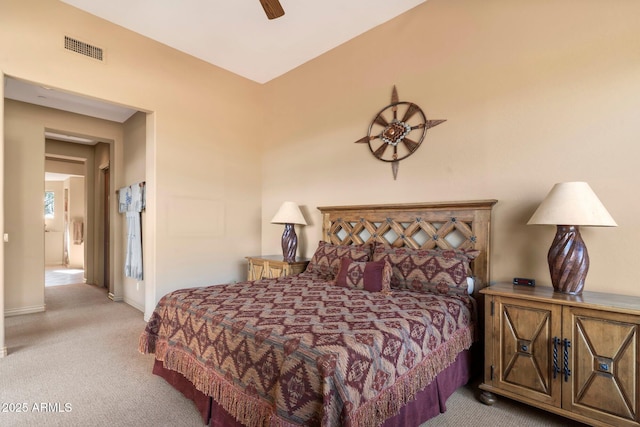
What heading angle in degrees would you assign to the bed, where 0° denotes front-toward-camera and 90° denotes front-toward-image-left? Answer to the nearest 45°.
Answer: approximately 45°

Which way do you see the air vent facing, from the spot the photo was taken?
facing the viewer and to the right of the viewer

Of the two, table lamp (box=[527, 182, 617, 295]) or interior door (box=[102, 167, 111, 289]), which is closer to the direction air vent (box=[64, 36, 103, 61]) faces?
the table lamp

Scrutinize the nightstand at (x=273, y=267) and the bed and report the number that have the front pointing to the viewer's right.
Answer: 0

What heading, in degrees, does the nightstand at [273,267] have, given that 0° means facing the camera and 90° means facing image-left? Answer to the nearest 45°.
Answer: approximately 45°

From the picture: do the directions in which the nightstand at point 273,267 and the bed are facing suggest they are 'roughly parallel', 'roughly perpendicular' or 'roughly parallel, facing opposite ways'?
roughly parallel

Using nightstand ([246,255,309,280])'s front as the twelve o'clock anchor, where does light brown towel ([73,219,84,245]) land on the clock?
The light brown towel is roughly at 3 o'clock from the nightstand.

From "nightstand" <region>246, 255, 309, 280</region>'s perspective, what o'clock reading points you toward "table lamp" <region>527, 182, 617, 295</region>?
The table lamp is roughly at 9 o'clock from the nightstand.

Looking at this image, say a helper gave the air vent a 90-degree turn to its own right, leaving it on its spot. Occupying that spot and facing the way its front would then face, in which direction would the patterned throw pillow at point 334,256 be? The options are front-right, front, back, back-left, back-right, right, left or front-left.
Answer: left

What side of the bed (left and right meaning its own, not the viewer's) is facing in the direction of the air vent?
right

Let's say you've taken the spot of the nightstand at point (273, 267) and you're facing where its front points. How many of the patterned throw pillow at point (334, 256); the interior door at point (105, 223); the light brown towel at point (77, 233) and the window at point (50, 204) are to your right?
3

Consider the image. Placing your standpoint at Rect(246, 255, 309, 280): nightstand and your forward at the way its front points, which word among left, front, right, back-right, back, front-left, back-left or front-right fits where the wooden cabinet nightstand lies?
left

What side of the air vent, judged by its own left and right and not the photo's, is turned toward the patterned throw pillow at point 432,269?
front

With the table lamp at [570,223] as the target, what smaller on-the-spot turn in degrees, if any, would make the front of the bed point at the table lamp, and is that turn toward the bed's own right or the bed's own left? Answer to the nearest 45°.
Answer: approximately 135° to the bed's own left

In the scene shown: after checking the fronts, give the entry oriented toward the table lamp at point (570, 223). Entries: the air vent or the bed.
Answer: the air vent

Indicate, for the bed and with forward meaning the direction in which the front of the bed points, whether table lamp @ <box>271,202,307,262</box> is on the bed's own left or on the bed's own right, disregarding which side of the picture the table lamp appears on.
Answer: on the bed's own right

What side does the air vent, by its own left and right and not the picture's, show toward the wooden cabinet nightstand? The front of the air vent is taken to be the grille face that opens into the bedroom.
front

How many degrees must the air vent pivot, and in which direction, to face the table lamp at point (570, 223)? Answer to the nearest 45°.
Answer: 0° — it already faces it
